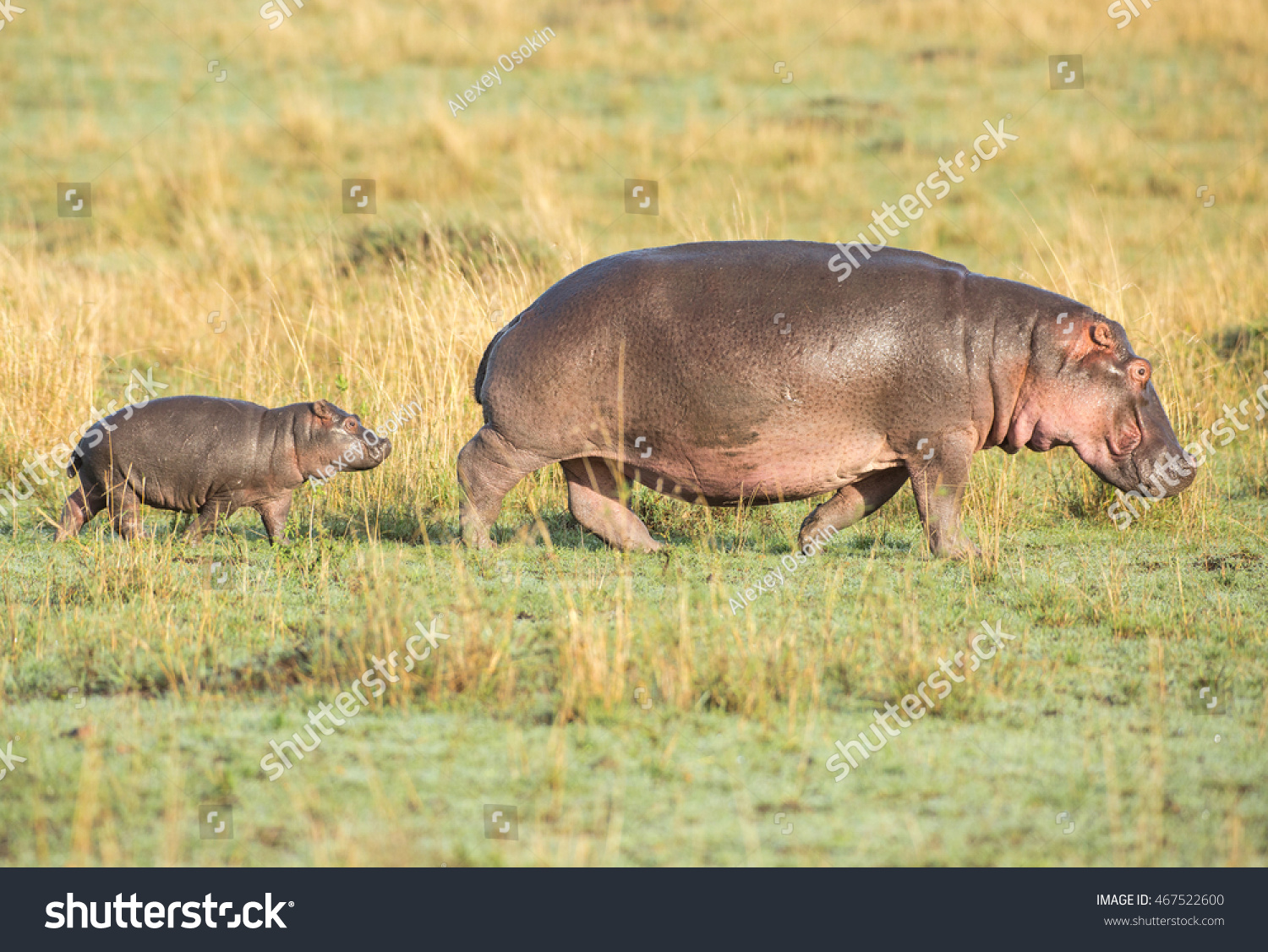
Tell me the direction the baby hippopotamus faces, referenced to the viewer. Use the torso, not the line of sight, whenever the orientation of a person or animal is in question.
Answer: facing to the right of the viewer

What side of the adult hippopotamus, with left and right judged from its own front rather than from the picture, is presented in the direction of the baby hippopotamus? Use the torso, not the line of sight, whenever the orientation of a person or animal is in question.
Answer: back

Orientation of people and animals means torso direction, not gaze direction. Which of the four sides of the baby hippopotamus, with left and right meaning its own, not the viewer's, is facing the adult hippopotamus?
front

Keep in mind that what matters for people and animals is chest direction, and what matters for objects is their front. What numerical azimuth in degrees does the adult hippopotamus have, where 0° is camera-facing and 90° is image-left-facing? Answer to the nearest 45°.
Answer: approximately 270°

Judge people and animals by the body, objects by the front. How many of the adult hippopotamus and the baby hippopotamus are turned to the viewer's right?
2
